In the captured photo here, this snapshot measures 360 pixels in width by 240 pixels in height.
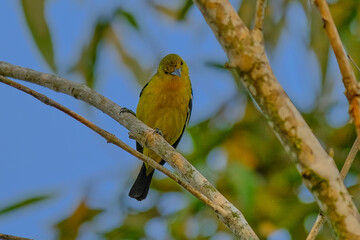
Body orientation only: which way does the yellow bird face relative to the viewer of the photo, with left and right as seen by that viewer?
facing the viewer

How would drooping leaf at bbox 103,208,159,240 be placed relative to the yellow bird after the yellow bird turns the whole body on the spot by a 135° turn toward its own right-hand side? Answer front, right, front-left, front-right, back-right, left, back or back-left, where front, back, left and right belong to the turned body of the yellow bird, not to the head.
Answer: front
